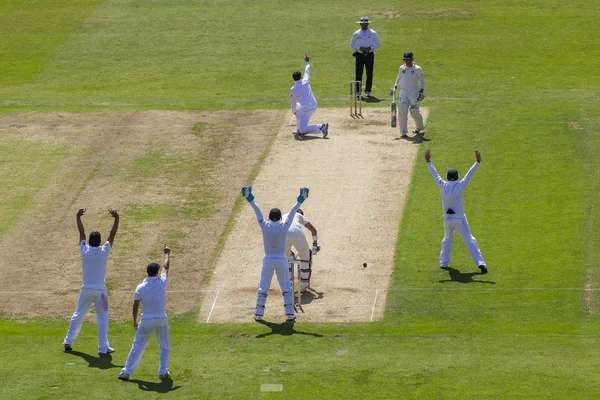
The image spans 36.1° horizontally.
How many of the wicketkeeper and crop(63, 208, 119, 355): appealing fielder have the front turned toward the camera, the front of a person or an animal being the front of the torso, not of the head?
0

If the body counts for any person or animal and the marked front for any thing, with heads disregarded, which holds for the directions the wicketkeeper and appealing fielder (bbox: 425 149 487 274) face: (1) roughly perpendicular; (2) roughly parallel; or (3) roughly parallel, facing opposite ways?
roughly parallel

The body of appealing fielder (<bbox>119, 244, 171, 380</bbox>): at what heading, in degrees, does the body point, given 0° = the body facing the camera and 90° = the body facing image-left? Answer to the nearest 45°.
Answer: approximately 180°

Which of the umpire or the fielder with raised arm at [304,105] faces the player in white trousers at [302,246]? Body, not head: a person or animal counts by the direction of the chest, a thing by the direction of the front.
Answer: the umpire

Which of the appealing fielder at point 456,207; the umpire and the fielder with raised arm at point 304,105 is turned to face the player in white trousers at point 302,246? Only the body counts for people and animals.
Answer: the umpire

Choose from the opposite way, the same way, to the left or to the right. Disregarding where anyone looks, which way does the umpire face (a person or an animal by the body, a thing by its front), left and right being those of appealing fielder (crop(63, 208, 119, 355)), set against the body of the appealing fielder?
the opposite way

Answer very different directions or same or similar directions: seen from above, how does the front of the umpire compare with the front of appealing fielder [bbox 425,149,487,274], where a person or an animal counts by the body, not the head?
very different directions

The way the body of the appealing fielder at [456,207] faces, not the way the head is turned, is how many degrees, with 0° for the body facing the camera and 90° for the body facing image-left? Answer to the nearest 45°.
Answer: approximately 180°

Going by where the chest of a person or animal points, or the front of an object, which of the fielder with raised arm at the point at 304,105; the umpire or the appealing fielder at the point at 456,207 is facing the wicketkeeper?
the umpire

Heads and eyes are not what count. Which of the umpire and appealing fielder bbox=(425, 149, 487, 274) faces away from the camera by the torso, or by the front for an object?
the appealing fielder

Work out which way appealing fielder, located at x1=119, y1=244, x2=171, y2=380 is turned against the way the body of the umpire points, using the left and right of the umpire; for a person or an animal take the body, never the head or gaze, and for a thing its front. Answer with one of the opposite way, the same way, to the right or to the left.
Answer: the opposite way

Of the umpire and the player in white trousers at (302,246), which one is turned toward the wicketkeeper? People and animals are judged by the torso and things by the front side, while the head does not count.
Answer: the umpire

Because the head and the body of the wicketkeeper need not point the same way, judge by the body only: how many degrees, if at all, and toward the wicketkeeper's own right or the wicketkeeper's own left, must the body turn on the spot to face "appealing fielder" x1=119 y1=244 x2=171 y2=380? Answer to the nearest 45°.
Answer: approximately 135° to the wicketkeeper's own left

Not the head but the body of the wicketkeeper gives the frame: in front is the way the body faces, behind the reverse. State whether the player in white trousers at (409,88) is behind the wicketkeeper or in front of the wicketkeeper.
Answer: in front

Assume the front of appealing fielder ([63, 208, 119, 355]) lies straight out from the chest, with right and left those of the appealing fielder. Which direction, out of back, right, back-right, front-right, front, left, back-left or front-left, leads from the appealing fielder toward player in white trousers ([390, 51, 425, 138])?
front-right
